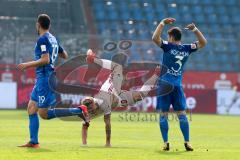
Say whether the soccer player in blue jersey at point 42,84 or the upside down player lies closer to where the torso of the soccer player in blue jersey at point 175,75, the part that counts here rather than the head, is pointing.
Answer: the upside down player

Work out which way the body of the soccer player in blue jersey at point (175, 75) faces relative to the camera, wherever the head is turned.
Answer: away from the camera

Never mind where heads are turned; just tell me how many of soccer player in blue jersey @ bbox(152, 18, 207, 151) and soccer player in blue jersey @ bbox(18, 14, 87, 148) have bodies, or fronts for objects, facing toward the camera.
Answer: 0

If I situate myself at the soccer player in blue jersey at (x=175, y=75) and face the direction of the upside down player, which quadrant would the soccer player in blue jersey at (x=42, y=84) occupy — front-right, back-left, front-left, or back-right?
front-left

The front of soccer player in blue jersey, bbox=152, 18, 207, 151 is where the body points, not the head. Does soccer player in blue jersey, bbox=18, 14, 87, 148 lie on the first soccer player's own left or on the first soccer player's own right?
on the first soccer player's own left

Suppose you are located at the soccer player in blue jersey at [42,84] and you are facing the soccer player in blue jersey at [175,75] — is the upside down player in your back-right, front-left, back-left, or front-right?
front-left
